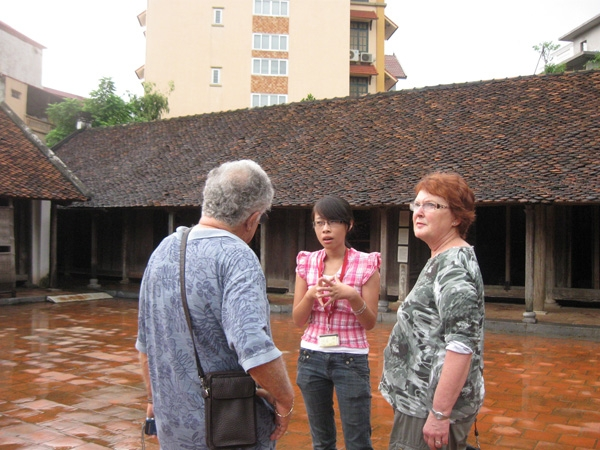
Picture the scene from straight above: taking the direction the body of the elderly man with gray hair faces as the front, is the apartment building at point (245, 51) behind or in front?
in front

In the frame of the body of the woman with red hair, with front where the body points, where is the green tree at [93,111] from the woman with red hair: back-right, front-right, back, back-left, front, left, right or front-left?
right

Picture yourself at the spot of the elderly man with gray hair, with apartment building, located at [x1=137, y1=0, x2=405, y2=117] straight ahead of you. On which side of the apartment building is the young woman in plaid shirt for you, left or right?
right

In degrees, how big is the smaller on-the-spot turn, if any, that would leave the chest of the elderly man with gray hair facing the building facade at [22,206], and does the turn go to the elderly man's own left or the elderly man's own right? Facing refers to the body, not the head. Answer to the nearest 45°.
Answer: approximately 45° to the elderly man's own left

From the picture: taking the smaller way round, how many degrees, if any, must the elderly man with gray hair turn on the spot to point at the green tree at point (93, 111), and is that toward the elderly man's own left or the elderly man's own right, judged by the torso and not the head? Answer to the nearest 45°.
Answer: approximately 45° to the elderly man's own left

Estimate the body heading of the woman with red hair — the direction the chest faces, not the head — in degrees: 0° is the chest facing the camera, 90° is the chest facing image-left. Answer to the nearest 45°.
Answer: approximately 45°

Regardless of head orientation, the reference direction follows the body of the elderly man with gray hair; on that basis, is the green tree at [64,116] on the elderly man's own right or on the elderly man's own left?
on the elderly man's own left

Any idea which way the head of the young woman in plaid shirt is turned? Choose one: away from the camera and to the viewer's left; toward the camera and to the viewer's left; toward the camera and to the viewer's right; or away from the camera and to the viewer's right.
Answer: toward the camera and to the viewer's left

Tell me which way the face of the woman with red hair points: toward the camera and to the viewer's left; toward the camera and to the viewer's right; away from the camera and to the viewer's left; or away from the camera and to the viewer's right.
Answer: toward the camera and to the viewer's left

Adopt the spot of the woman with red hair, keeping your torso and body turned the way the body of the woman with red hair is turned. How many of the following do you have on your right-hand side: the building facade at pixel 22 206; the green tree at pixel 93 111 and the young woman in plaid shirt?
3

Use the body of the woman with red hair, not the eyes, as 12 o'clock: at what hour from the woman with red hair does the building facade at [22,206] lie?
The building facade is roughly at 3 o'clock from the woman with red hair.

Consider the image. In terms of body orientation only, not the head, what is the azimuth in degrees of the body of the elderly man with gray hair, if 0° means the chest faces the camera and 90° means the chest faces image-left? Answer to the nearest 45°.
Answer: approximately 225°

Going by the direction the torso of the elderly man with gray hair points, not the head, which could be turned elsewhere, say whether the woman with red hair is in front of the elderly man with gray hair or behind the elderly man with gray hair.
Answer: in front

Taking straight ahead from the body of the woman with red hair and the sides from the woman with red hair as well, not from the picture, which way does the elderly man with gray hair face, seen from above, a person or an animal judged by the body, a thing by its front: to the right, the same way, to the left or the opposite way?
the opposite way

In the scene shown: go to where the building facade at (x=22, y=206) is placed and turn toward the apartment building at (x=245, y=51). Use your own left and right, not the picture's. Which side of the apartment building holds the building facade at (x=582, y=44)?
right

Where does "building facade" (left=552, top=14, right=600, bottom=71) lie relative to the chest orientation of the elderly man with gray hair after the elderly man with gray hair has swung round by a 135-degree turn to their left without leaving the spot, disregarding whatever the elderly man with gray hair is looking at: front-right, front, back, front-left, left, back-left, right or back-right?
back-right
